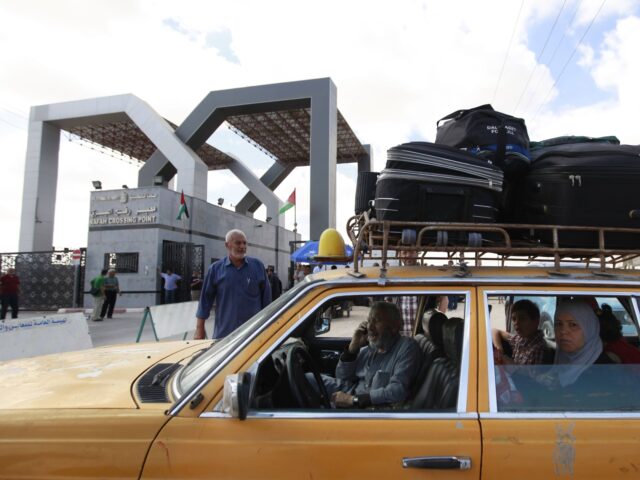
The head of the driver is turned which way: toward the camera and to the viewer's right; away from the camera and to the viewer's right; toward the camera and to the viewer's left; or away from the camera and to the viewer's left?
toward the camera and to the viewer's left

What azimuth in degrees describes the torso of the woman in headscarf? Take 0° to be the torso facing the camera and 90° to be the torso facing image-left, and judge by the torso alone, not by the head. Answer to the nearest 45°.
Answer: approximately 45°

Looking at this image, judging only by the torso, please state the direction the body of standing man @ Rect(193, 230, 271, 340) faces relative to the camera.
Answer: toward the camera

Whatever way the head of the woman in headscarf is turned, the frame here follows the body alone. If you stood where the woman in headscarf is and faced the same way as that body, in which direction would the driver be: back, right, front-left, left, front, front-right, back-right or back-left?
front-right

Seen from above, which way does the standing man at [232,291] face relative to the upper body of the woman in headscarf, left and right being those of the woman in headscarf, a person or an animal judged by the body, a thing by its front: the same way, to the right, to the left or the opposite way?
to the left

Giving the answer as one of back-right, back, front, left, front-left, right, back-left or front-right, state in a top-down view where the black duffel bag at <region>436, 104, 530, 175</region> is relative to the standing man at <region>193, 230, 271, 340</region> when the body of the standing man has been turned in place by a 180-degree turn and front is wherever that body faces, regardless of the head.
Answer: back-right

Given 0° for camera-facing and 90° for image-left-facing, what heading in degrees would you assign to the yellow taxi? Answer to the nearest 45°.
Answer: approximately 90°

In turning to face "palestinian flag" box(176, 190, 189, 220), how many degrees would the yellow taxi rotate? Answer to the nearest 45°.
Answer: approximately 90° to its right

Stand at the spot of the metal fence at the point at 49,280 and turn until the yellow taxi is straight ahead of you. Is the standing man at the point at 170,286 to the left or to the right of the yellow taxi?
left
